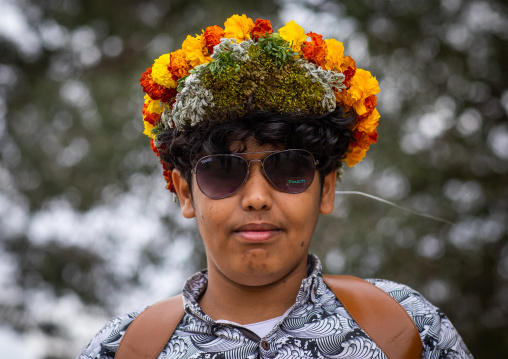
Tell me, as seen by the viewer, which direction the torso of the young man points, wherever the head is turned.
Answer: toward the camera

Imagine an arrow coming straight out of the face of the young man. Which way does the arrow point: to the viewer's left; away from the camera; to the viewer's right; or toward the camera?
toward the camera
